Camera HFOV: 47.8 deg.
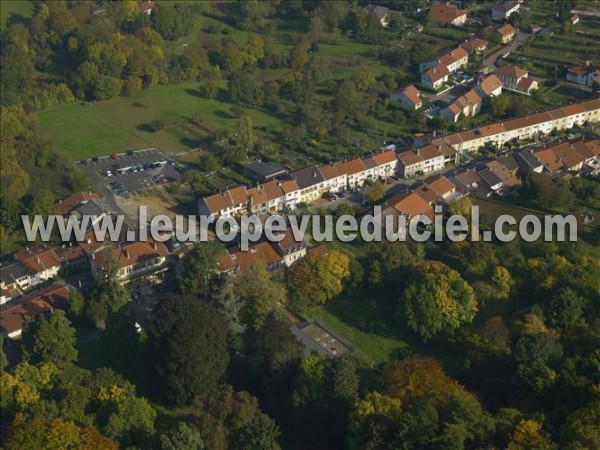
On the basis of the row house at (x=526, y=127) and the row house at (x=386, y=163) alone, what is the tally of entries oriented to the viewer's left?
0

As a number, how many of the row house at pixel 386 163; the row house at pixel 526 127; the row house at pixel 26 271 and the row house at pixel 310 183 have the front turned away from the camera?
0

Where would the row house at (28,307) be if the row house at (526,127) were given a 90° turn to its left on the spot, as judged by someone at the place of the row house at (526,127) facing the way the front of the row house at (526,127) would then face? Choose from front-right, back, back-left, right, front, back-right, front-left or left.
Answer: back

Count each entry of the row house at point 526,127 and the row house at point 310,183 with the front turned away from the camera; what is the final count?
0

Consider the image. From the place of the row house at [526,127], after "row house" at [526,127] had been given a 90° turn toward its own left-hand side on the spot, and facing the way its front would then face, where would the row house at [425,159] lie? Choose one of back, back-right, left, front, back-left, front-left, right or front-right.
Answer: back

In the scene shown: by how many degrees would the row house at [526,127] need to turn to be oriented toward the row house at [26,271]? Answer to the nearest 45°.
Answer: approximately 90° to its right

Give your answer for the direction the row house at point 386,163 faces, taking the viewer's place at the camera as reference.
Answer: facing the viewer and to the right of the viewer

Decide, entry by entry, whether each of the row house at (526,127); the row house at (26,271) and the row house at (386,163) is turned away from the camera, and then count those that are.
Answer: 0

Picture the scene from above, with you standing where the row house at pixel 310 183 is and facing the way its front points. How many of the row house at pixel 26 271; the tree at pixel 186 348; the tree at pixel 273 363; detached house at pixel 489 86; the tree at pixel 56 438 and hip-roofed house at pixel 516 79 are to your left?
2

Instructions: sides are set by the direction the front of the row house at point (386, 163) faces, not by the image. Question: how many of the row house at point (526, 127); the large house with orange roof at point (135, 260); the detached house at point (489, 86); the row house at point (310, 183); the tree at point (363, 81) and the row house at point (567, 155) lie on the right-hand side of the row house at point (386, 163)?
2

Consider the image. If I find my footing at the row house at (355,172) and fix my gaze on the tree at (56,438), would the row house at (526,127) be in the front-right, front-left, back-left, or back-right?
back-left

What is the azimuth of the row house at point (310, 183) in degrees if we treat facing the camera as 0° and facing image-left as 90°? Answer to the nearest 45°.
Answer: approximately 315°

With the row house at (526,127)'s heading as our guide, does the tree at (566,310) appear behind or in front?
in front

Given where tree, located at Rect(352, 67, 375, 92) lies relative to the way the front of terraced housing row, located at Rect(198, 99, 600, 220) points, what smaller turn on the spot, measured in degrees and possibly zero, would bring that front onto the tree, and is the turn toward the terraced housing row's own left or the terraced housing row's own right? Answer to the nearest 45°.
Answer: approximately 135° to the terraced housing row's own left

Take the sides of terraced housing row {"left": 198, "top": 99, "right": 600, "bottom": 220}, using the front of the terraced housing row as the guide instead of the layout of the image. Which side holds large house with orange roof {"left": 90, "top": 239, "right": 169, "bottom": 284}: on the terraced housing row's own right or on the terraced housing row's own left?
on the terraced housing row's own right

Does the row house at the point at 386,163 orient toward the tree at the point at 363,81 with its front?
no

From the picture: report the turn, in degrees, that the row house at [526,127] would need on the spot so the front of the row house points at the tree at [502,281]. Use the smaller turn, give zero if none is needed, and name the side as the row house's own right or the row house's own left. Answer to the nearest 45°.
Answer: approximately 45° to the row house's own right

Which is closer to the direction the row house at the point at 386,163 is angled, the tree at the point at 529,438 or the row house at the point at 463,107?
the tree

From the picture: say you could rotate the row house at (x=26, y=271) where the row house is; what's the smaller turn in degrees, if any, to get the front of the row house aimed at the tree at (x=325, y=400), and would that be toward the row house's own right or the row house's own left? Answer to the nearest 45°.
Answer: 0° — it already faces it
